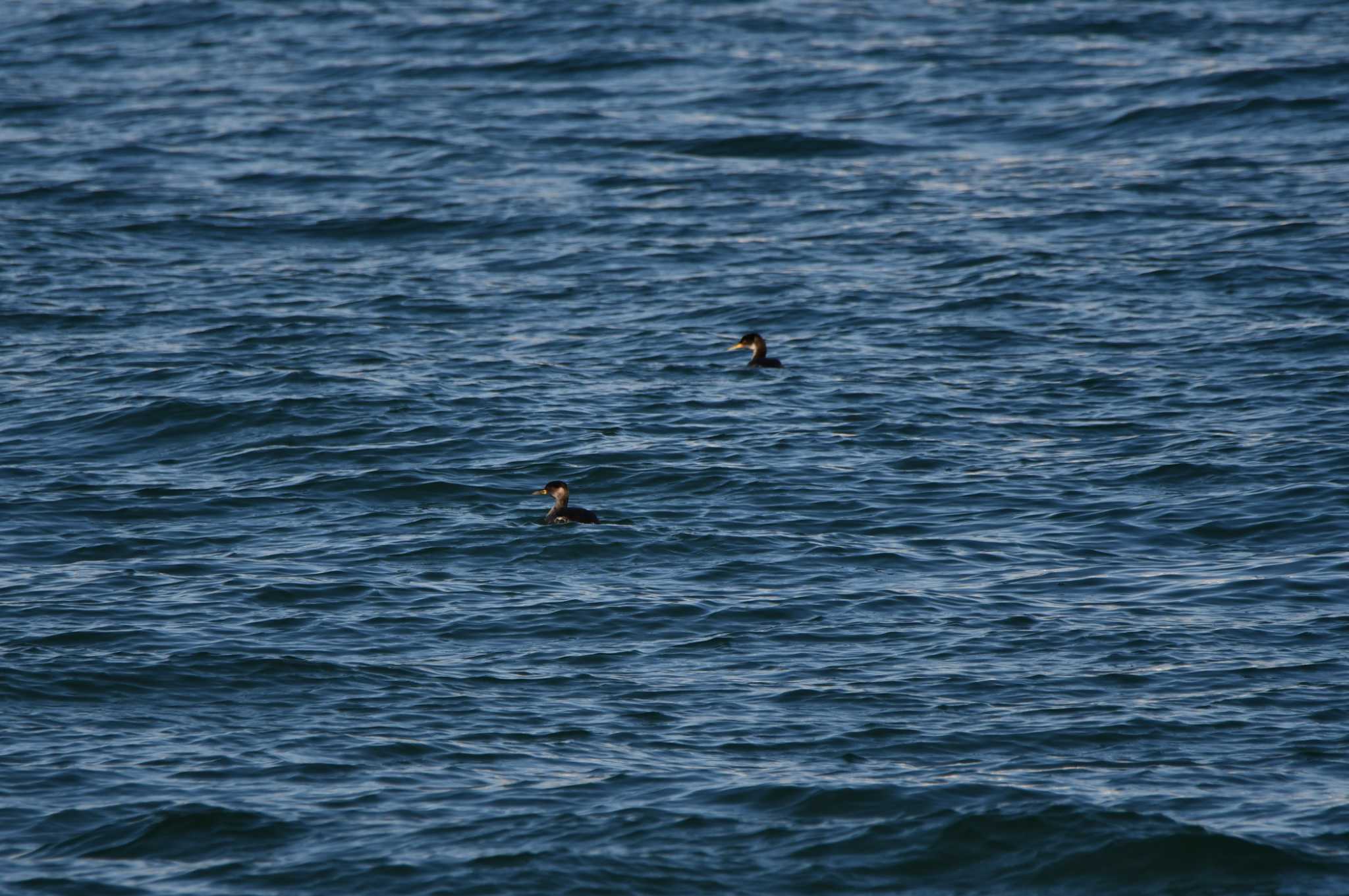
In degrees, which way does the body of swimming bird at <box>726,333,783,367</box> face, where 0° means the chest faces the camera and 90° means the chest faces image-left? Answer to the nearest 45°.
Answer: approximately 90°

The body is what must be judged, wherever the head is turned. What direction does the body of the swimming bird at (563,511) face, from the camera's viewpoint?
to the viewer's left

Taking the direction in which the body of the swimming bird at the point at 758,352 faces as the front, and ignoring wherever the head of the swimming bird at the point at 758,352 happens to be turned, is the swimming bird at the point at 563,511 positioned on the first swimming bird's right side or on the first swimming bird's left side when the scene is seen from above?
on the first swimming bird's left side

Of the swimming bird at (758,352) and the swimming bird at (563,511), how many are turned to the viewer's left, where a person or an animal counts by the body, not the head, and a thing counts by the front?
2

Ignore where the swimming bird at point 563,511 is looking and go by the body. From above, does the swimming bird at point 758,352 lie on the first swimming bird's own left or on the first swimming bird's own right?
on the first swimming bird's own right
